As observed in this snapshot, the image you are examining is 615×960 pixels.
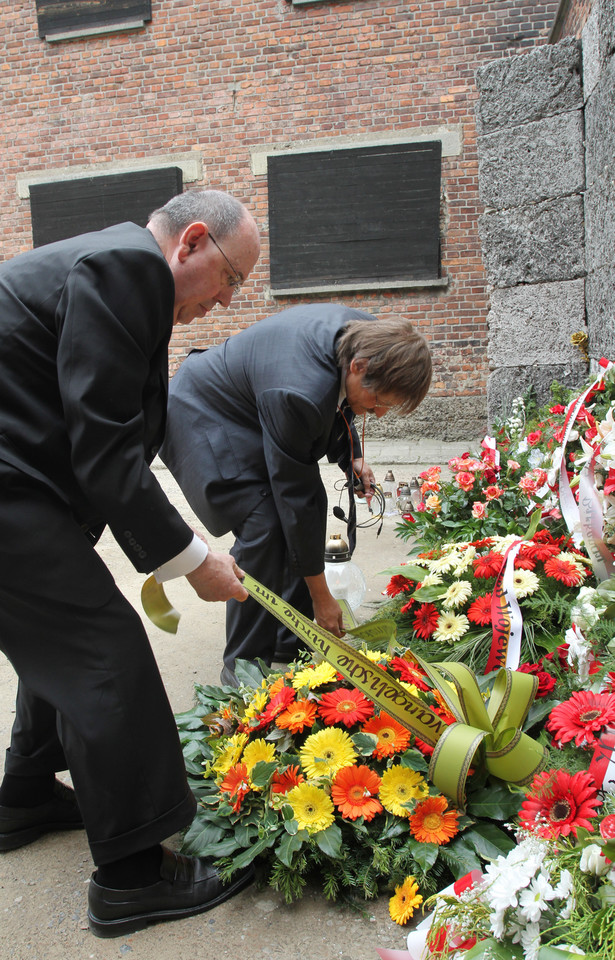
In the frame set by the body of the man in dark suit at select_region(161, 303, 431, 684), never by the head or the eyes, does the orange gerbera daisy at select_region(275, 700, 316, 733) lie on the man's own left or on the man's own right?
on the man's own right

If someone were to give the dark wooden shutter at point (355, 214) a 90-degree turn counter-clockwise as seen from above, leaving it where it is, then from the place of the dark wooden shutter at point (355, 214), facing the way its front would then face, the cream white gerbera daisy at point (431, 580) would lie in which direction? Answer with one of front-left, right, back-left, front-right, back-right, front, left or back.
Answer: right

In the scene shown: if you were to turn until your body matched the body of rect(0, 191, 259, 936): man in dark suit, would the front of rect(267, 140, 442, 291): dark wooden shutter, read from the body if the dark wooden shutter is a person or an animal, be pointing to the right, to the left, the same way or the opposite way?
to the right

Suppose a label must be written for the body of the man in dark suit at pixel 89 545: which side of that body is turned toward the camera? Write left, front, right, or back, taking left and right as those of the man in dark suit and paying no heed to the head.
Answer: right

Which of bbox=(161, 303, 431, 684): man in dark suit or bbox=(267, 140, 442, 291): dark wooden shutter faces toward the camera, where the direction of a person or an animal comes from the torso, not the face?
the dark wooden shutter

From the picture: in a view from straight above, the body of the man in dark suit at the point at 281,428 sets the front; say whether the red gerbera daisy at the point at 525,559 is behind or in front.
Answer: in front

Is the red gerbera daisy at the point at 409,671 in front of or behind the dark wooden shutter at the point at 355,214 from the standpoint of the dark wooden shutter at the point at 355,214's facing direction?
in front

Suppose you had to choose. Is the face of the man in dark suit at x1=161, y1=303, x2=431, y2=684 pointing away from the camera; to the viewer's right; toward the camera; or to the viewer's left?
to the viewer's right

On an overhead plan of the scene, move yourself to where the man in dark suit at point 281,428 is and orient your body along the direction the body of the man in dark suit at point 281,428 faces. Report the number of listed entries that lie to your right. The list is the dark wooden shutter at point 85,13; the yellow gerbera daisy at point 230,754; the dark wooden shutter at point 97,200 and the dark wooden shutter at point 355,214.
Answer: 1

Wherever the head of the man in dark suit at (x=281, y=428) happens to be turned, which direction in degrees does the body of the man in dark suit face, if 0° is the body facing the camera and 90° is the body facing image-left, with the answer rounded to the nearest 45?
approximately 270°

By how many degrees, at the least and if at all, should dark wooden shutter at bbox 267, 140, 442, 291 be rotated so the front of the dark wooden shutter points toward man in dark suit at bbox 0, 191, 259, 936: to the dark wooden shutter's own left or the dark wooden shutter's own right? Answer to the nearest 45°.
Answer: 0° — it already faces them

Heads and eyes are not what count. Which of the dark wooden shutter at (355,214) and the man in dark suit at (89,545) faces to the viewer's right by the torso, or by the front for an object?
the man in dark suit

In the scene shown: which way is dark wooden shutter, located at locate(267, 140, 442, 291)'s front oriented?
toward the camera

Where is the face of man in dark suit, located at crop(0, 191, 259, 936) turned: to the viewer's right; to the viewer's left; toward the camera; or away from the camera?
to the viewer's right

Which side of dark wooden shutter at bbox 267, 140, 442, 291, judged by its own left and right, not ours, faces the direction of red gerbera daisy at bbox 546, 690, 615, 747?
front
